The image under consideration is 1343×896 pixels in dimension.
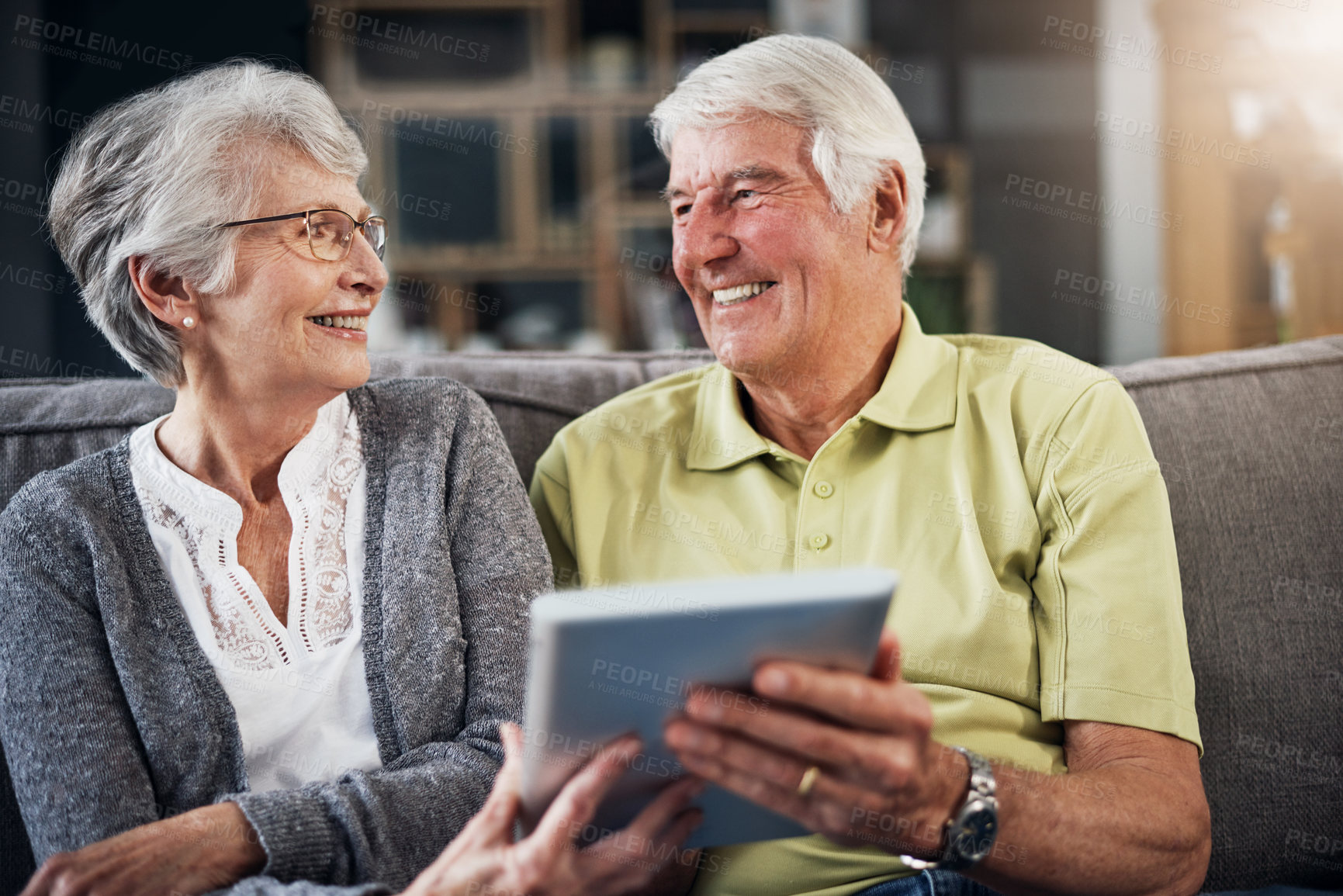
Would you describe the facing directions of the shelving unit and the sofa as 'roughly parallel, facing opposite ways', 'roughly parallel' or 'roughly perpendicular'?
roughly parallel

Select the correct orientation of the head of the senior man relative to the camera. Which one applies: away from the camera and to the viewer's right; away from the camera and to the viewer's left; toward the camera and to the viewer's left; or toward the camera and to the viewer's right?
toward the camera and to the viewer's left

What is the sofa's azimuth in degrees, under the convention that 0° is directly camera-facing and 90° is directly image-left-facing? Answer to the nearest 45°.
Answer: approximately 0°

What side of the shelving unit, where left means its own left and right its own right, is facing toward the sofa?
front

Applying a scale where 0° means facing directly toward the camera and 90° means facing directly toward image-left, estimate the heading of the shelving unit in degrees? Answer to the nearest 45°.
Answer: approximately 0°

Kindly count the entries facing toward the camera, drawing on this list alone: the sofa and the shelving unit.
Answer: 2

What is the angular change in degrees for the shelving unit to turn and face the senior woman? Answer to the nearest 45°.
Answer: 0° — it already faces them

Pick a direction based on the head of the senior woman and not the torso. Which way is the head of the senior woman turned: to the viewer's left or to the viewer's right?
to the viewer's right
